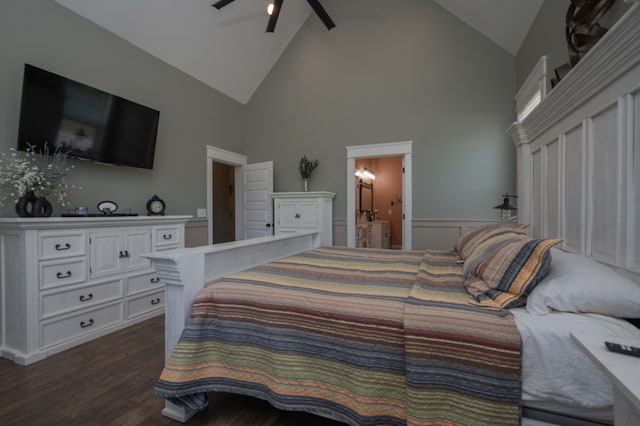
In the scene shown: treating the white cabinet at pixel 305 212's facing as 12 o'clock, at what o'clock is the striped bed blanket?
The striped bed blanket is roughly at 12 o'clock from the white cabinet.

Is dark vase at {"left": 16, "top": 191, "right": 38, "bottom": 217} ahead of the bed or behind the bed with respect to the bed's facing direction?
ahead

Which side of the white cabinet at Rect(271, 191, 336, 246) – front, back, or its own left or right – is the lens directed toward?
front

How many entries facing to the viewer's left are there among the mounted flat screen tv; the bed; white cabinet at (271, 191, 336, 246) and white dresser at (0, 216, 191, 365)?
1

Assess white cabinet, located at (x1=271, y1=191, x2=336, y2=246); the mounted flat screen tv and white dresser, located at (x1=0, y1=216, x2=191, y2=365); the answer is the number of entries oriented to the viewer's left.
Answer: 0

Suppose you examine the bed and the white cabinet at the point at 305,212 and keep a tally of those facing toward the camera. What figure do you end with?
1

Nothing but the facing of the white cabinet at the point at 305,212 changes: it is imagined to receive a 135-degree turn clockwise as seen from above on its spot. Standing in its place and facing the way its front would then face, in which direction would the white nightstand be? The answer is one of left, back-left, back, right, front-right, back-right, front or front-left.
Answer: back-left

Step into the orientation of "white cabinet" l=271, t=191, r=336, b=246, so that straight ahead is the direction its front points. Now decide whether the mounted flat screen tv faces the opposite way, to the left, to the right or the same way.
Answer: to the left

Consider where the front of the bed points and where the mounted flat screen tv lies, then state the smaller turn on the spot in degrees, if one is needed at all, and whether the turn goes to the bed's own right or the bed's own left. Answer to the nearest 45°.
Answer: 0° — it already faces it

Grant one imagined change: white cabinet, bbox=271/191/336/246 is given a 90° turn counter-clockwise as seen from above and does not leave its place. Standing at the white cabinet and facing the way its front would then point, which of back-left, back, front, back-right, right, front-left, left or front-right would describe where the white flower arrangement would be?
back-right

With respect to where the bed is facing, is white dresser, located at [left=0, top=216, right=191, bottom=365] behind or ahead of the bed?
ahead

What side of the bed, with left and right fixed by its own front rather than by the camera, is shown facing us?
left

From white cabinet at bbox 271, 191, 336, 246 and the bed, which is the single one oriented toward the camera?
the white cabinet
